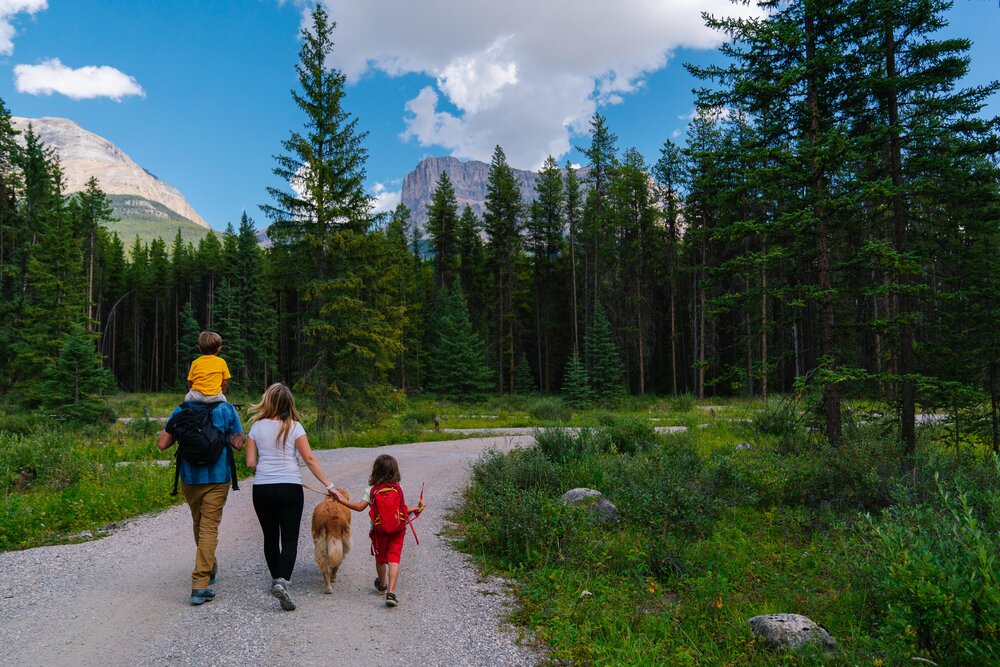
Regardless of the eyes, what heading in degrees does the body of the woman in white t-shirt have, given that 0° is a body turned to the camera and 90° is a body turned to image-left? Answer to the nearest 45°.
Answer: approximately 180°

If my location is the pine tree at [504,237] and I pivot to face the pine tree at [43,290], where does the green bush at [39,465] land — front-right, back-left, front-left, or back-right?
front-left

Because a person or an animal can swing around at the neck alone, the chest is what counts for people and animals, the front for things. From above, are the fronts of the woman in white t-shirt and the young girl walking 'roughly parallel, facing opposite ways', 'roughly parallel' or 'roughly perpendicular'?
roughly parallel

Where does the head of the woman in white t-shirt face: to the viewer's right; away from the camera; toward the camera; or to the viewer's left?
away from the camera

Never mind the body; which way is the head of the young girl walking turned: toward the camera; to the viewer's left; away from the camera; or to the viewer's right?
away from the camera

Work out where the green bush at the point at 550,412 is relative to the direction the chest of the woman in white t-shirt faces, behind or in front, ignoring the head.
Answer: in front

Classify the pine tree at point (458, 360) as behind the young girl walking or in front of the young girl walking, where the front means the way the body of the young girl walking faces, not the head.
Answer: in front

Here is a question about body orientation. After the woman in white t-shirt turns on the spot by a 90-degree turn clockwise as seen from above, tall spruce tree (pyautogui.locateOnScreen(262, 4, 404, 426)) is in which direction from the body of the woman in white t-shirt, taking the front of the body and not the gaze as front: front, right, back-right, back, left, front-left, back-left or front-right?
left

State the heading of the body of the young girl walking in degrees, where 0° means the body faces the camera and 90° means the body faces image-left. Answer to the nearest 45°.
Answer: approximately 180°

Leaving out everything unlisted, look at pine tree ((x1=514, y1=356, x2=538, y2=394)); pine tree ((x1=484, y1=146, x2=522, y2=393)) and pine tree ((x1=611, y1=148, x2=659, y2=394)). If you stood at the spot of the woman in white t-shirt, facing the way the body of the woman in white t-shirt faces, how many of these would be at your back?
0

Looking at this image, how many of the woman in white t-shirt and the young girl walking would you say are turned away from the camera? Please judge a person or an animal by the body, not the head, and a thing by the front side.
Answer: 2

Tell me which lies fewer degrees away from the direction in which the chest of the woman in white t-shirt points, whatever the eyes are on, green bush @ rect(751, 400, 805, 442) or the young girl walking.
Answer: the green bush

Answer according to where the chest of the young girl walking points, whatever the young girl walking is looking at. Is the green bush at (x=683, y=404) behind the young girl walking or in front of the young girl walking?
in front

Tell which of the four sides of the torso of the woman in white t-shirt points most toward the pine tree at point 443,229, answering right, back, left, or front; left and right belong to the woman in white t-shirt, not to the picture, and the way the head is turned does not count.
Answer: front

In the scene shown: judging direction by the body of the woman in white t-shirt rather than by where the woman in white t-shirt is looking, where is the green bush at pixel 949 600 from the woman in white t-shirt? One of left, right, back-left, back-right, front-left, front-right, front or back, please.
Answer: back-right
